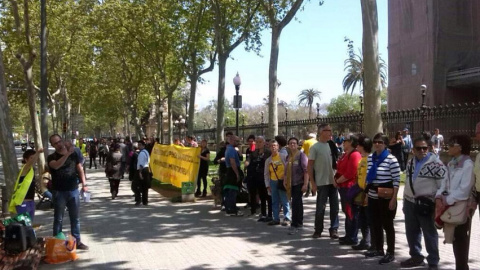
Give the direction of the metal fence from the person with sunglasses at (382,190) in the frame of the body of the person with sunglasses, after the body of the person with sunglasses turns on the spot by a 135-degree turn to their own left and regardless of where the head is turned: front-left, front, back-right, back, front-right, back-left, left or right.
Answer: left

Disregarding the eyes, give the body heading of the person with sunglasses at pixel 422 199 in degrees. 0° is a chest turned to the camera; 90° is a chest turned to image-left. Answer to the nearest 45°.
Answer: approximately 45°

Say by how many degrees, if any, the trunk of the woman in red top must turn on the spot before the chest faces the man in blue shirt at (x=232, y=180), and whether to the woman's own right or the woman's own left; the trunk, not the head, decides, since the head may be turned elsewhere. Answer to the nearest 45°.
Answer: approximately 45° to the woman's own right
